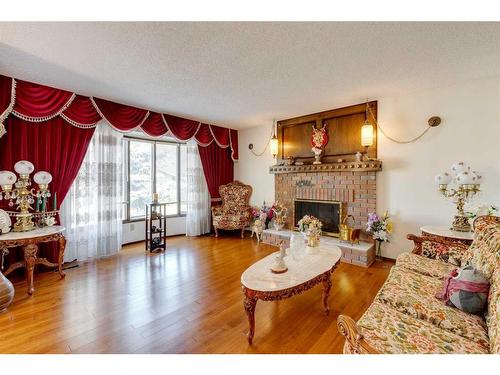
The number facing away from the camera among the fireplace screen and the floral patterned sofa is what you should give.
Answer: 0

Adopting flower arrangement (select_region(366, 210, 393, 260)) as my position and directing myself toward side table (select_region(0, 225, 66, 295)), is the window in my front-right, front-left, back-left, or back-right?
front-right

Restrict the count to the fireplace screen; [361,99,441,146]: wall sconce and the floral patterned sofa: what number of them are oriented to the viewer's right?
0

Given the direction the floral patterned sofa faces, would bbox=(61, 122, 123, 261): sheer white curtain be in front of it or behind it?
in front

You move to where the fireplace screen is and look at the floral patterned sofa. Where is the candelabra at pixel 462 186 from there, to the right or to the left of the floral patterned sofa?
left

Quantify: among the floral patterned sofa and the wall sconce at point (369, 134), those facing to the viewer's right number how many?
0

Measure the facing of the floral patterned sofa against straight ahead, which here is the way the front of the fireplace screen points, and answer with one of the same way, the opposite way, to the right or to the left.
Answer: to the right

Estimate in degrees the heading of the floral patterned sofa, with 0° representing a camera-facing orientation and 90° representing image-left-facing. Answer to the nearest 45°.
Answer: approximately 90°

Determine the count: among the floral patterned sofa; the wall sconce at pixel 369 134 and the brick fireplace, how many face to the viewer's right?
0

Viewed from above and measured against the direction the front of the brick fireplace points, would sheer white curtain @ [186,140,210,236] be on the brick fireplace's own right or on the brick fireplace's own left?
on the brick fireplace's own right

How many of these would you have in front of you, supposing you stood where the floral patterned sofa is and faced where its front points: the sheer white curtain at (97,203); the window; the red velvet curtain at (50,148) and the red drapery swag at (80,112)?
4

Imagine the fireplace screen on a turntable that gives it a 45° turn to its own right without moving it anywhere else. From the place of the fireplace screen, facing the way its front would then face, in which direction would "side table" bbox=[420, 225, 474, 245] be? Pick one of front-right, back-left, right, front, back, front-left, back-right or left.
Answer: back-left

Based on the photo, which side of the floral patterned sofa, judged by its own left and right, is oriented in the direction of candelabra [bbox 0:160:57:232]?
front

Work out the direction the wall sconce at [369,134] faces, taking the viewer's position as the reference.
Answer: facing the viewer and to the left of the viewer

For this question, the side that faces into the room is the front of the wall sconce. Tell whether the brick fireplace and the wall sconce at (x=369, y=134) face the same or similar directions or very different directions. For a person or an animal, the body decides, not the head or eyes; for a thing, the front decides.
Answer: same or similar directions

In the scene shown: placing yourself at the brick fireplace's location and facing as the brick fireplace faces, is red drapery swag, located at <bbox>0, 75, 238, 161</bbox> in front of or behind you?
in front
